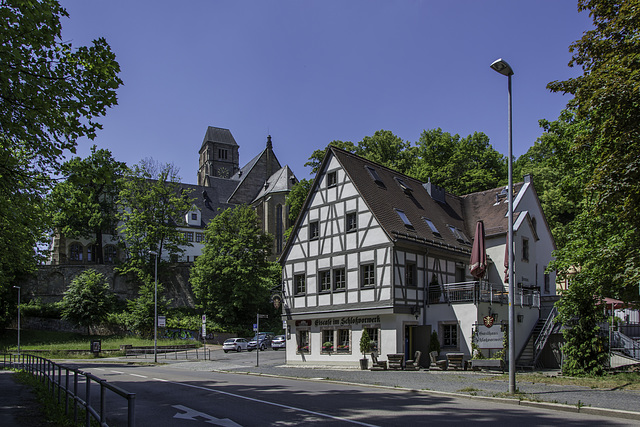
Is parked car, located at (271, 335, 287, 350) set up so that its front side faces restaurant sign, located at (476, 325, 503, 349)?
no

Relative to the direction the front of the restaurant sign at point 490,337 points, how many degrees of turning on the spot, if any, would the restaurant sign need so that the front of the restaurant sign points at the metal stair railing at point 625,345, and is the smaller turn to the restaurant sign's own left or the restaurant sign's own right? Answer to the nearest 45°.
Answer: approximately 135° to the restaurant sign's own left

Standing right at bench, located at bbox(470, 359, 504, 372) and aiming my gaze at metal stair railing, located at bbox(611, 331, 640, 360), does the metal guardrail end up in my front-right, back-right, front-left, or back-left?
back-right

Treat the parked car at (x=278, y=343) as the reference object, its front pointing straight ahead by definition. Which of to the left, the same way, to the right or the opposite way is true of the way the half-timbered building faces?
the same way

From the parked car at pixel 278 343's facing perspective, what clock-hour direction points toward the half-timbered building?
The half-timbered building is roughly at 10 o'clock from the parked car.

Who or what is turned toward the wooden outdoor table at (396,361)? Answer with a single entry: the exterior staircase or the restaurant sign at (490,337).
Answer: the exterior staircase

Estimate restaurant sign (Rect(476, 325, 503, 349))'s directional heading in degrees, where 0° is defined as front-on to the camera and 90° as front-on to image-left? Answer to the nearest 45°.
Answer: approximately 0°

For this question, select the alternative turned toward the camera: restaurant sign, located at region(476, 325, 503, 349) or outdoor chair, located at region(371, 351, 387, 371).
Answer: the restaurant sign

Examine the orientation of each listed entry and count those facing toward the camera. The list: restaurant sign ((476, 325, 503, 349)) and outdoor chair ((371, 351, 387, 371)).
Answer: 1

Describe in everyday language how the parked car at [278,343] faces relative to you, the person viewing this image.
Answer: facing the viewer and to the left of the viewer
